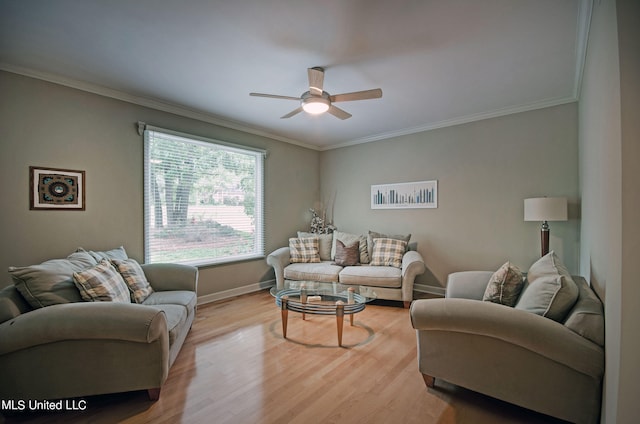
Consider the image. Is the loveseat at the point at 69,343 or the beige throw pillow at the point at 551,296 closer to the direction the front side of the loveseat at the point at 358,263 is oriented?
the loveseat

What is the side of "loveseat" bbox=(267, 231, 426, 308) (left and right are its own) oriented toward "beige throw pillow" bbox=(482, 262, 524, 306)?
left

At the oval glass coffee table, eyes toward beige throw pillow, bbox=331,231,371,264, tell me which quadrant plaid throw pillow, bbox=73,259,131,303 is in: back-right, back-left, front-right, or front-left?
back-left

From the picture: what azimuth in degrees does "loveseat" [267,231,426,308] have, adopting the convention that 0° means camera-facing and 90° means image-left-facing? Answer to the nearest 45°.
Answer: approximately 45°
